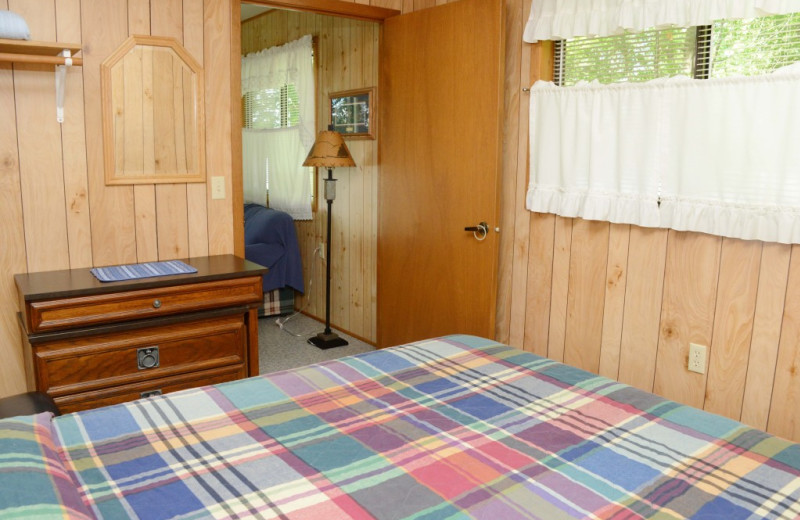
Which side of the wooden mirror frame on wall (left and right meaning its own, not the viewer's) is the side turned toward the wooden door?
left

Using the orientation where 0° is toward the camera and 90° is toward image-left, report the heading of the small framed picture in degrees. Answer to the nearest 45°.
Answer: approximately 45°

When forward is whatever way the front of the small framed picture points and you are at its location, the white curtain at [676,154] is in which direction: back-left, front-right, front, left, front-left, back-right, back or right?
left

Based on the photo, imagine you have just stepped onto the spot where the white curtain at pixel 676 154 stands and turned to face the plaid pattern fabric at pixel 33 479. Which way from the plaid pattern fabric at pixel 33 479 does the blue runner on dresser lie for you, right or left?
right

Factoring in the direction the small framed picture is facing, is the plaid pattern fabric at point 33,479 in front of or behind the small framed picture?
in front

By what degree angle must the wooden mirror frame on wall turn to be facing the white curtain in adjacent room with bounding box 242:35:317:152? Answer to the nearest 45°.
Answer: approximately 135° to its left

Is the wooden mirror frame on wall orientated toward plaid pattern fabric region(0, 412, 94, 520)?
yes

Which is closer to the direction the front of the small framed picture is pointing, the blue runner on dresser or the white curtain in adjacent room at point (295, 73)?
the blue runner on dresser

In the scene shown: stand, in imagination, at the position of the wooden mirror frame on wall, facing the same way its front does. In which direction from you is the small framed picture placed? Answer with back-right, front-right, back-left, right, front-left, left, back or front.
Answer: back-left

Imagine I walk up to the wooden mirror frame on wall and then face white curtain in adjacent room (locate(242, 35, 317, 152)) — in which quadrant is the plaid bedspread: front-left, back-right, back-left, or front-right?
back-right

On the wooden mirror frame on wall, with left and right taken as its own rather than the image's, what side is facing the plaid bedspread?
front

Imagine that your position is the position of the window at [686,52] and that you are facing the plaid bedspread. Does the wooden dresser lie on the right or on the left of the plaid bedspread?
right

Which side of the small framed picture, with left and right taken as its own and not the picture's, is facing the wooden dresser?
front

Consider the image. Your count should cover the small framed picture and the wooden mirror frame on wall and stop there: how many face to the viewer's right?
0

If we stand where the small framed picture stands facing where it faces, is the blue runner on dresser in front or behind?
in front

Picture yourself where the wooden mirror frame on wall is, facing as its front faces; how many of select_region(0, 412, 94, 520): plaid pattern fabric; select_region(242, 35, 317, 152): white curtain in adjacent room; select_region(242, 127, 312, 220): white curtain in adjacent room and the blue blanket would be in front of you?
1
